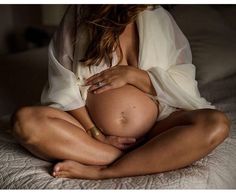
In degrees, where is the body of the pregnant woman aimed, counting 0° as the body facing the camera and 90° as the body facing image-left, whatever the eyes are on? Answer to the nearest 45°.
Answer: approximately 0°

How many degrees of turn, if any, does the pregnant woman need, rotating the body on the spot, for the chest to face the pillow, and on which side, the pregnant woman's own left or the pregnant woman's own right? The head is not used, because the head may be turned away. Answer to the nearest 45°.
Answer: approximately 135° to the pregnant woman's own left
